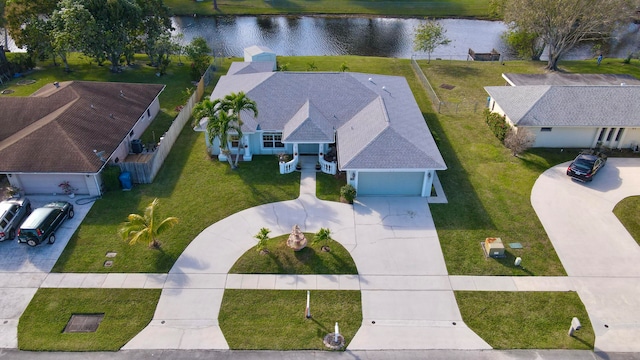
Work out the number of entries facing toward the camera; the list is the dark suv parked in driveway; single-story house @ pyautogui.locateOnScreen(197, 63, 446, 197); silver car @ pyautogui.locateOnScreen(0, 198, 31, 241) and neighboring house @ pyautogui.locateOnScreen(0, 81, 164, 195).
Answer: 2

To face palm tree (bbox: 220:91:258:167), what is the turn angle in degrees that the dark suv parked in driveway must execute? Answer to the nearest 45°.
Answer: approximately 45° to its right

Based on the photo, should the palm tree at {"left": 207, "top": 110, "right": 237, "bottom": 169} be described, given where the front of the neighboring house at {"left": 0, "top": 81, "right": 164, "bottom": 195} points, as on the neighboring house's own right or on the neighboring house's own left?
on the neighboring house's own left

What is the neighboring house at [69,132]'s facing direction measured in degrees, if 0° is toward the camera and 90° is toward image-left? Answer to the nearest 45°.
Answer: approximately 0°

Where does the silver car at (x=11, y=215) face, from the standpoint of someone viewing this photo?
facing away from the viewer and to the right of the viewer

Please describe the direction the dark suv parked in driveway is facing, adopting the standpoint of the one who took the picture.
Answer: facing away from the viewer and to the right of the viewer

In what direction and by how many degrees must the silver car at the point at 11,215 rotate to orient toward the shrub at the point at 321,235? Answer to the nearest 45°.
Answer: approximately 90° to its right

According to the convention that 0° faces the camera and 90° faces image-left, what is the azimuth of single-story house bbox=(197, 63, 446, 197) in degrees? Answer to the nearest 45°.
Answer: approximately 0°

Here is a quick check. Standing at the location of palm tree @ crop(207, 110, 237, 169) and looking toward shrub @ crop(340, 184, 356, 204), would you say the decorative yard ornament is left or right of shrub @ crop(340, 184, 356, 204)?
right

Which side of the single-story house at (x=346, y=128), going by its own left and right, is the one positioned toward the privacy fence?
right

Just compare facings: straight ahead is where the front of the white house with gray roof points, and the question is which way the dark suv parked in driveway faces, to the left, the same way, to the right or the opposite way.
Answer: the opposite way
